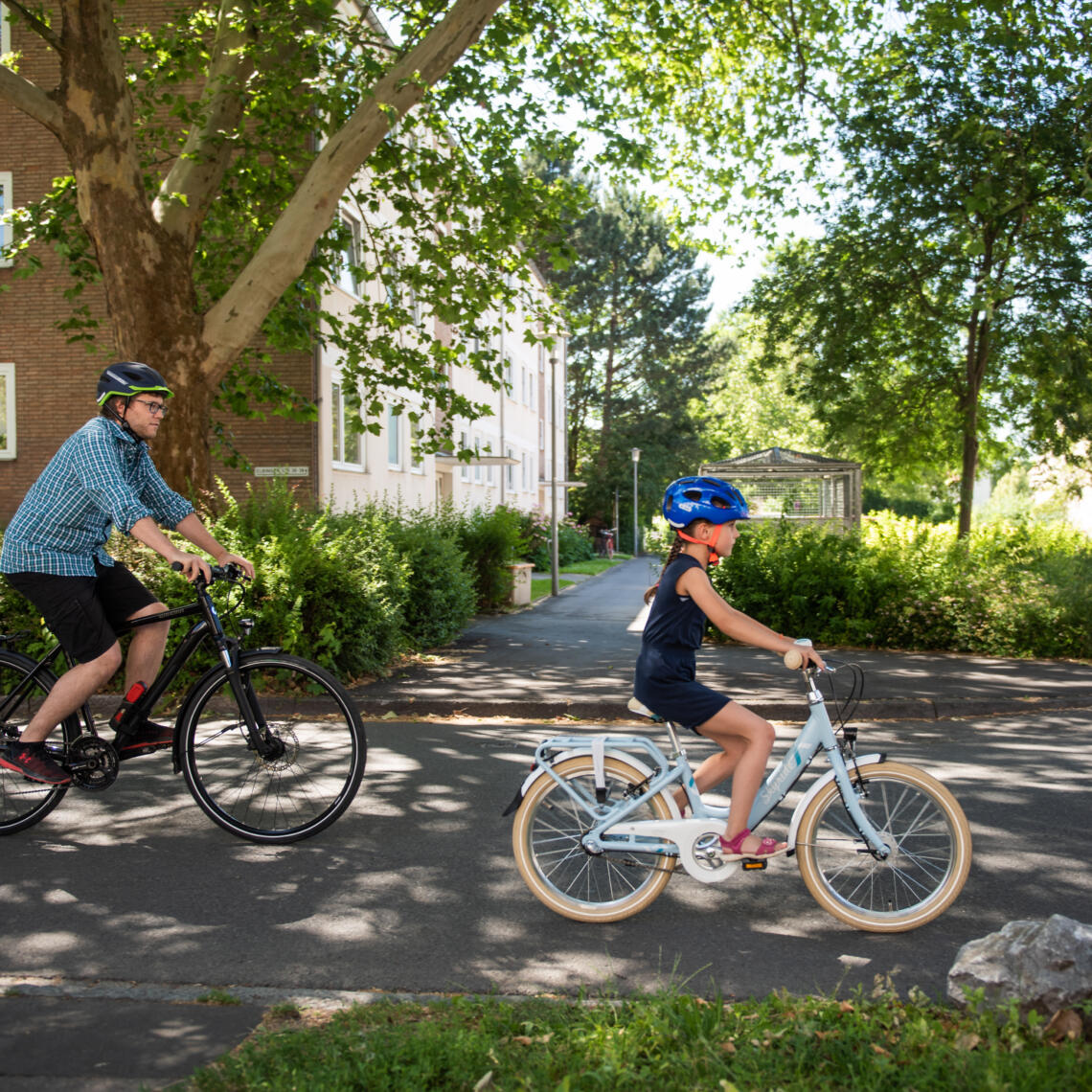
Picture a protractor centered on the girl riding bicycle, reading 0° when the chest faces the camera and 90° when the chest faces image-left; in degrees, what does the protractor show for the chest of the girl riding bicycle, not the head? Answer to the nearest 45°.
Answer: approximately 270°

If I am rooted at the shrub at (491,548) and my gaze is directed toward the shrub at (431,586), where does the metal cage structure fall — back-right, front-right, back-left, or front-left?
back-left

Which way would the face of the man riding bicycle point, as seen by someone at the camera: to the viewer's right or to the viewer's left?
to the viewer's right

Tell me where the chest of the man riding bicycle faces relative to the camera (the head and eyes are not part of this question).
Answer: to the viewer's right

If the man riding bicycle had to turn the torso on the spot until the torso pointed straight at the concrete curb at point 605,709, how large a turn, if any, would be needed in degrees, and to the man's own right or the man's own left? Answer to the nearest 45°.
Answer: approximately 45° to the man's own left

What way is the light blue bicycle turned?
to the viewer's right

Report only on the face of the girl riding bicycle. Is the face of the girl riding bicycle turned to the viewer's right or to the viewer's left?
to the viewer's right

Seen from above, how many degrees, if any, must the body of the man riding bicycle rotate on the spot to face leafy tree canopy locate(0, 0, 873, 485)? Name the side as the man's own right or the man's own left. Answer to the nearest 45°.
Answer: approximately 90° to the man's own left

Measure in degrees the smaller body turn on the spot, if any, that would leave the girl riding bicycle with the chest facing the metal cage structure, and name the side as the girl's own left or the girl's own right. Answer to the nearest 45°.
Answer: approximately 90° to the girl's own left

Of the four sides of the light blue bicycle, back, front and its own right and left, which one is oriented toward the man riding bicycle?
back

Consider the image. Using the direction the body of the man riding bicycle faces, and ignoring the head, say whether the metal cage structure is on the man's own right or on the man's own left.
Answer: on the man's own left
